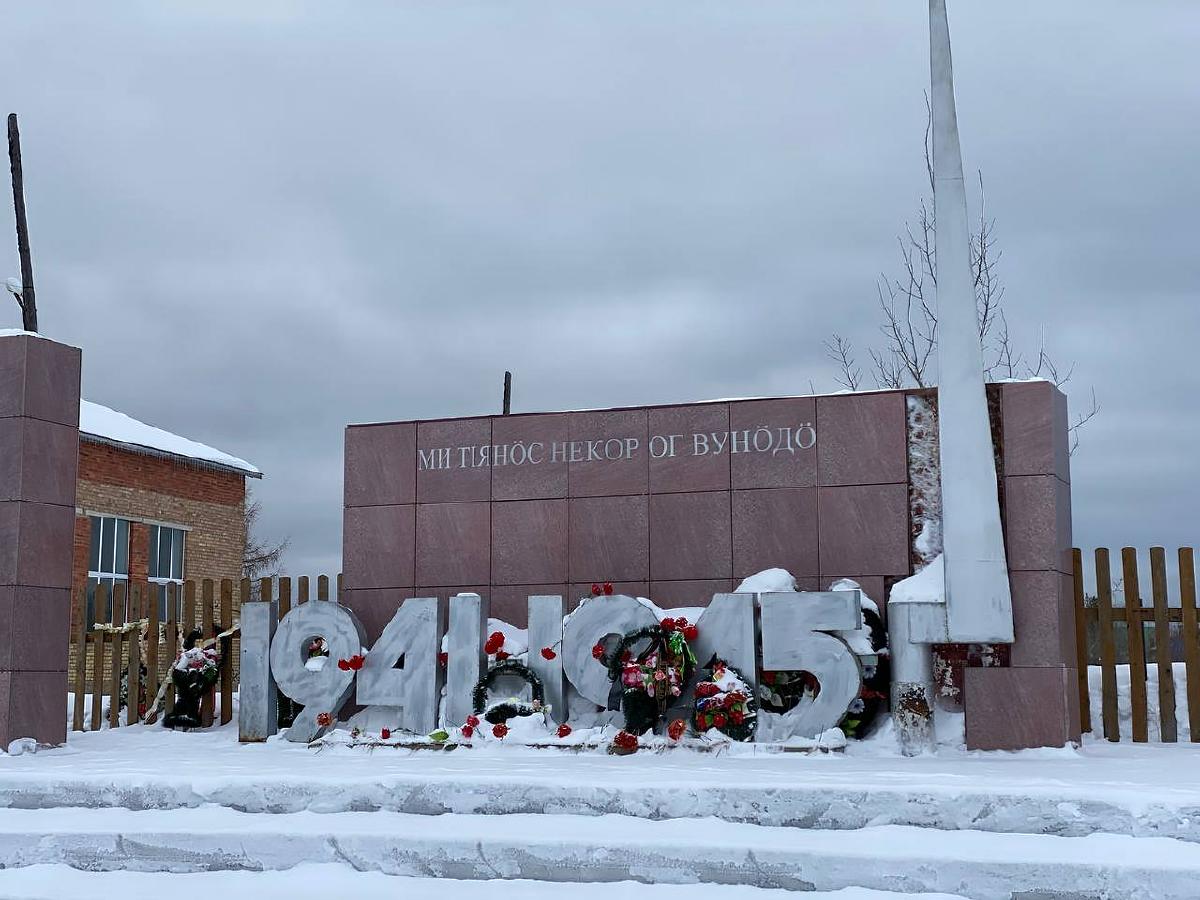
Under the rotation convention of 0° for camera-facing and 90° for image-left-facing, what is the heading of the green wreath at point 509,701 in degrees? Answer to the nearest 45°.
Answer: approximately 0°

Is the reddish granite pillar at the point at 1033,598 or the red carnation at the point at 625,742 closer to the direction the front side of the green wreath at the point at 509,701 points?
the red carnation

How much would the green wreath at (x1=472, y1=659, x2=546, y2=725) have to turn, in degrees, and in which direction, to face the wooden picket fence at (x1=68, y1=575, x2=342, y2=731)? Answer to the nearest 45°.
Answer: approximately 135° to its right

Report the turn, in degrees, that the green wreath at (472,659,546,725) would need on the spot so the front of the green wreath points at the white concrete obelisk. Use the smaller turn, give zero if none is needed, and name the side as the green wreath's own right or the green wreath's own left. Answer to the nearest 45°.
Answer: approximately 90° to the green wreath's own left

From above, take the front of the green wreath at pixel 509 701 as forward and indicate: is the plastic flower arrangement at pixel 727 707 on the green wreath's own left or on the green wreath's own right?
on the green wreath's own left

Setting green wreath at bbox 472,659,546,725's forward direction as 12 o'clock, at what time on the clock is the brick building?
The brick building is roughly at 5 o'clock from the green wreath.

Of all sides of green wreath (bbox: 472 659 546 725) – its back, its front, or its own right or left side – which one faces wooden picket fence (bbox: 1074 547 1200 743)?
left

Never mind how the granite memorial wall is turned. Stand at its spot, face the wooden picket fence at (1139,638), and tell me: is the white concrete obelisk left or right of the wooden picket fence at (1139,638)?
right
